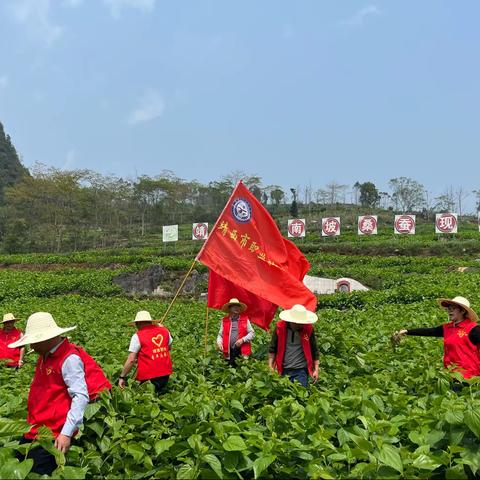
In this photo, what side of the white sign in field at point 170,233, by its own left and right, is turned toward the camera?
front

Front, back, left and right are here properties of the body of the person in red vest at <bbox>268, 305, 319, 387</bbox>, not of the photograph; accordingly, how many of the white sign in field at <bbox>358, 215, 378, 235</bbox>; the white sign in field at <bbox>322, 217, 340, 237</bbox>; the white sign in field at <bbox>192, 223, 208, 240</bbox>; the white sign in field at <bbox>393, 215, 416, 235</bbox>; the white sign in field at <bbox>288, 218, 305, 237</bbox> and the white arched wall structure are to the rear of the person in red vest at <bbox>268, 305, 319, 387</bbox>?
6

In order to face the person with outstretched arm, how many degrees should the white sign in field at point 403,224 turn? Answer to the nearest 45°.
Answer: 0° — it already faces them

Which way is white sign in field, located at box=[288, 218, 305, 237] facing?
toward the camera

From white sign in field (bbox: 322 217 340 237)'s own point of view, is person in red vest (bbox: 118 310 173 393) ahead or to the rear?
ahead

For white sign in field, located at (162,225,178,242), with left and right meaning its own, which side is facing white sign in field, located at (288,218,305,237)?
left

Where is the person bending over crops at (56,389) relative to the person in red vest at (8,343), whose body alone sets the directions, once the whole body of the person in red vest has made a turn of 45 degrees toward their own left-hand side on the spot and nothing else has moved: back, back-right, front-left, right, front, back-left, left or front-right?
front-right

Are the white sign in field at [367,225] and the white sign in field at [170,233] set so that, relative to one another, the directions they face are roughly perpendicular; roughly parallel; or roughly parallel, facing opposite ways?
roughly parallel

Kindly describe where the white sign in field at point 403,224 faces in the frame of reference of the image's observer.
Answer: facing the viewer

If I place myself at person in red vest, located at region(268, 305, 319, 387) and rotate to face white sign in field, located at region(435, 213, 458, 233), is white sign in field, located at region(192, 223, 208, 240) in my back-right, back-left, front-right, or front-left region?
front-left

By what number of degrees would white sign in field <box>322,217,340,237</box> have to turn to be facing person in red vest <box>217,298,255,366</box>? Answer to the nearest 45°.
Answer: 0° — it already faces them

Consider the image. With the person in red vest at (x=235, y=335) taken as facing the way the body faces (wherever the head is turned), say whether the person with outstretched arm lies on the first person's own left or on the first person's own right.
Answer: on the first person's own left
